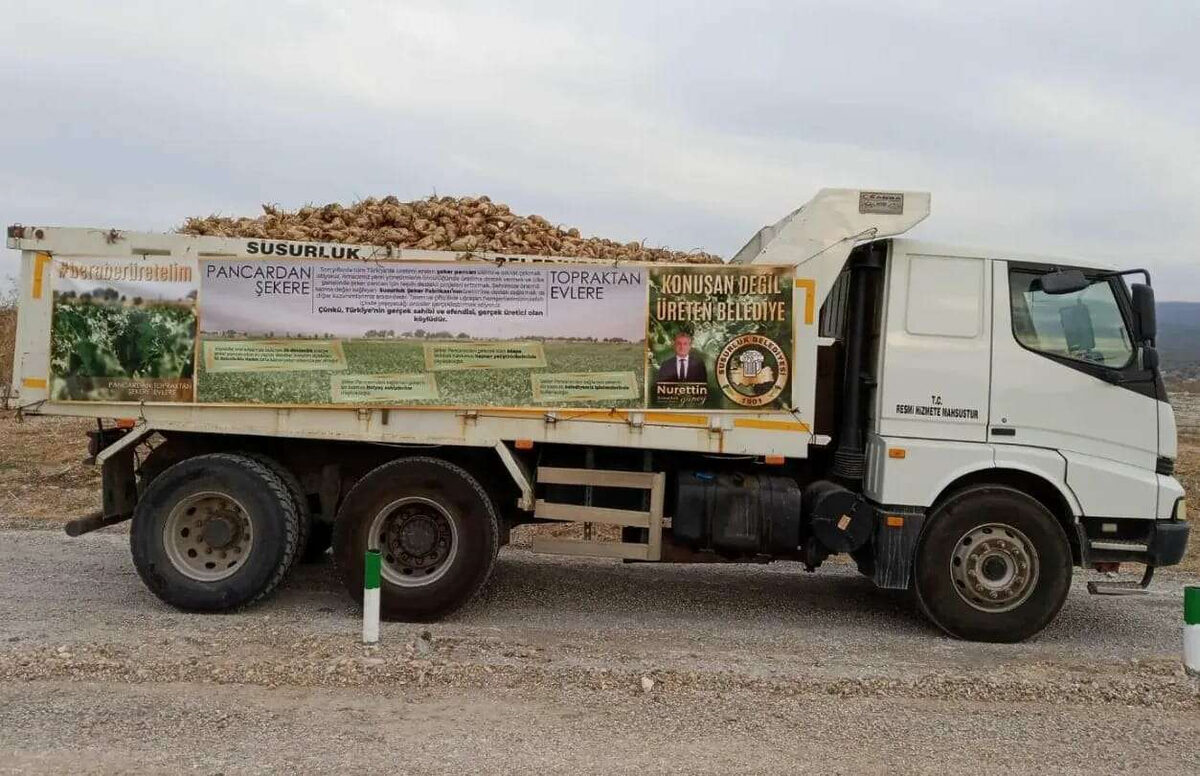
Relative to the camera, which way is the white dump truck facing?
to the viewer's right

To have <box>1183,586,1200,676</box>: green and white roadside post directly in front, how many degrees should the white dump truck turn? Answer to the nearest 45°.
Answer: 0° — it already faces it
